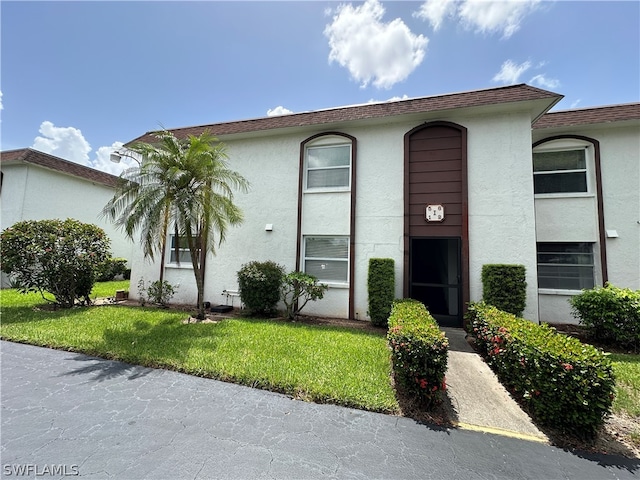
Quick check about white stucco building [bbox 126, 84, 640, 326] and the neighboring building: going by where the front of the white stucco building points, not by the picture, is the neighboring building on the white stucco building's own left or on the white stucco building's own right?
on the white stucco building's own right

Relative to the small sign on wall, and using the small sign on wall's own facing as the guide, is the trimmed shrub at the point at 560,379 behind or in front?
in front

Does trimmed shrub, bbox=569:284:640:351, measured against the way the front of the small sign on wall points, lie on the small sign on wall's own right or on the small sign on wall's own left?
on the small sign on wall's own left

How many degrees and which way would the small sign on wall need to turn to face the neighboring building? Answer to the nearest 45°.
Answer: approximately 90° to its right

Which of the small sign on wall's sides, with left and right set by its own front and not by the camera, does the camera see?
front

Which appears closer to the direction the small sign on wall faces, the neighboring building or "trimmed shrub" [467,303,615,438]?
the trimmed shrub

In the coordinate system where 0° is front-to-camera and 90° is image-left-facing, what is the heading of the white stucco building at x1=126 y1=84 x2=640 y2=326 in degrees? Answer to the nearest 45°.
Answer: approximately 0°

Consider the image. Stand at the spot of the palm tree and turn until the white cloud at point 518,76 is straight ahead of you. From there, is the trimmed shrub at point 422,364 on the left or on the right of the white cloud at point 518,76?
right
